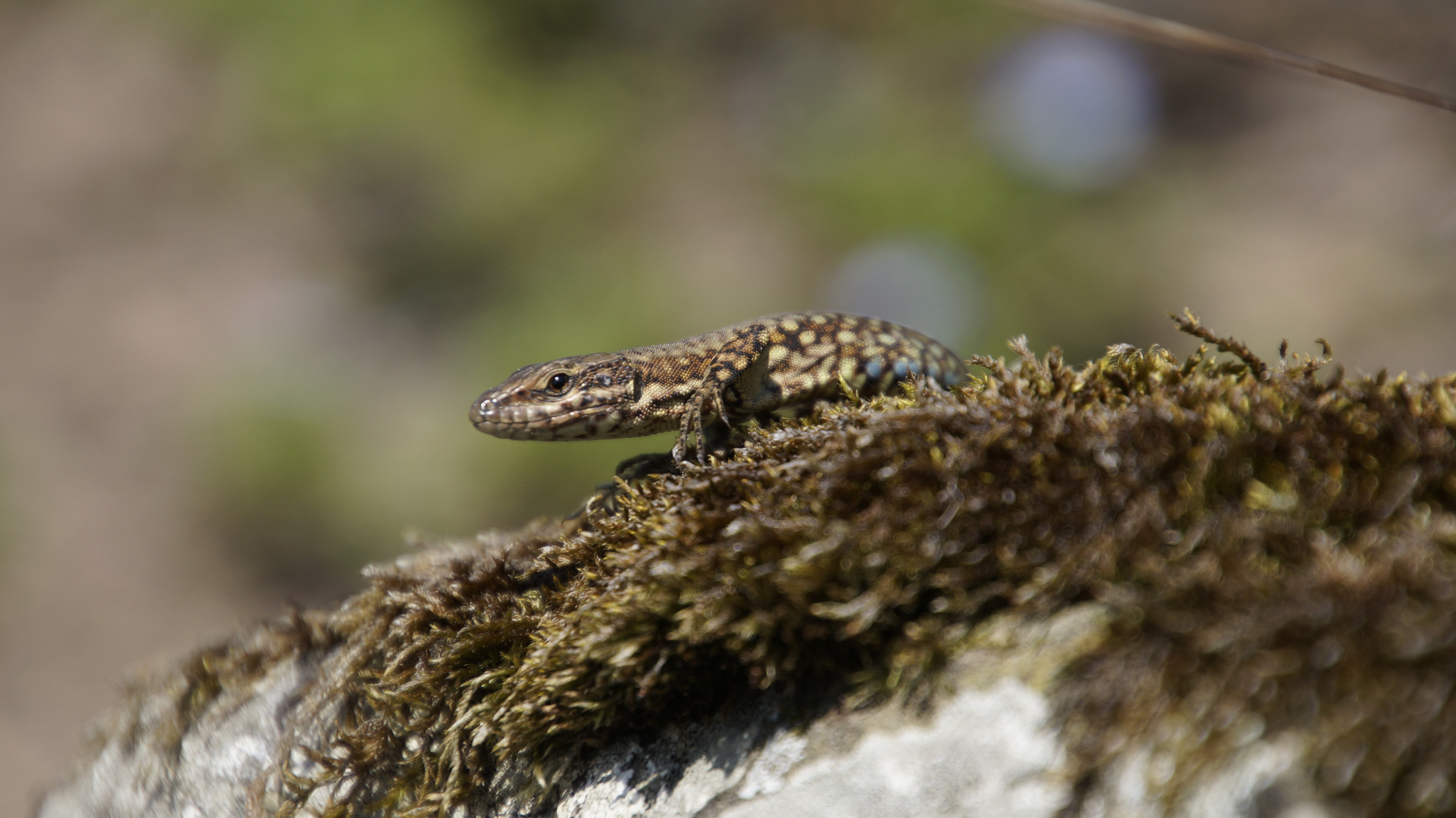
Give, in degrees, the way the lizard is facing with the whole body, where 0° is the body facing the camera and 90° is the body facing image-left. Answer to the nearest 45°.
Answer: approximately 90°
